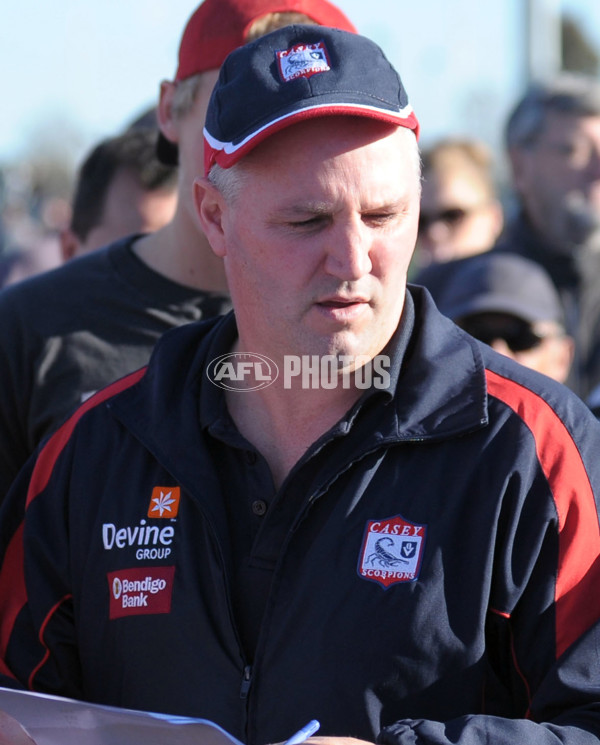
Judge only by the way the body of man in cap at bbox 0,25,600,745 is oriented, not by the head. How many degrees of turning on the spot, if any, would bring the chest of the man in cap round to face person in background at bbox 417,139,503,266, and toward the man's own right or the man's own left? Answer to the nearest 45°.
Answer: approximately 180°

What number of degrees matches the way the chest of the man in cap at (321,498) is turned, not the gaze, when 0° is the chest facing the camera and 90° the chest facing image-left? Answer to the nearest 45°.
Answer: approximately 0°

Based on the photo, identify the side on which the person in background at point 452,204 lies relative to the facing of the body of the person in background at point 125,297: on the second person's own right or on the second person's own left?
on the second person's own left

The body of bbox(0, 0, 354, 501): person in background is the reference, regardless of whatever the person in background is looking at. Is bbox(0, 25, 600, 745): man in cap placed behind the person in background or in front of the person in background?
in front

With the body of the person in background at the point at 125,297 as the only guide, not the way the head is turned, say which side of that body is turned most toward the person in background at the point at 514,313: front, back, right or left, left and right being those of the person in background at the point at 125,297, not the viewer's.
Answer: left

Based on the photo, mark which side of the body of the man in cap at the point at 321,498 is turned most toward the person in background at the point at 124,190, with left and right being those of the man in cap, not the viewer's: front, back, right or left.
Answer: back
